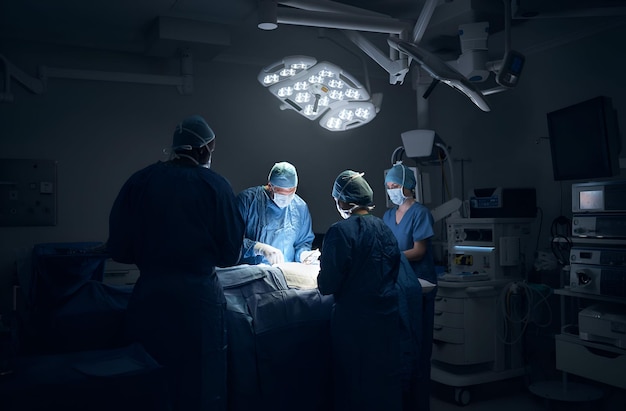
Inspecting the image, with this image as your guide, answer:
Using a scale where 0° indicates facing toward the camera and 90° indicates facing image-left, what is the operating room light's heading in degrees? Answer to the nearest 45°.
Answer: approximately 0°

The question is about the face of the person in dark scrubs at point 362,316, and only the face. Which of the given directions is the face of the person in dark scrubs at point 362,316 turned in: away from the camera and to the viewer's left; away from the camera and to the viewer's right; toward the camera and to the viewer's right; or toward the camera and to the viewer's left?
away from the camera and to the viewer's left

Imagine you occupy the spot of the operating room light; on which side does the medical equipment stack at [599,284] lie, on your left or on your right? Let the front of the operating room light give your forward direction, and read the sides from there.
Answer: on your left

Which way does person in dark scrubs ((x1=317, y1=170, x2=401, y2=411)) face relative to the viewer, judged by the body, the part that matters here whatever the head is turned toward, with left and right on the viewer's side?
facing away from the viewer and to the left of the viewer

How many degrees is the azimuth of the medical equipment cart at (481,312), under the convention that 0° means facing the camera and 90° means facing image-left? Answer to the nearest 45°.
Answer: approximately 45°

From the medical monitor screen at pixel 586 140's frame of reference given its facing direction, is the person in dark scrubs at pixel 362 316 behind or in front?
in front

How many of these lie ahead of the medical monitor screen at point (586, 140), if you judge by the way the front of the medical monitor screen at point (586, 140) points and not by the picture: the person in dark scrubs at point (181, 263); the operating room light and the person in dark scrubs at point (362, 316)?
3

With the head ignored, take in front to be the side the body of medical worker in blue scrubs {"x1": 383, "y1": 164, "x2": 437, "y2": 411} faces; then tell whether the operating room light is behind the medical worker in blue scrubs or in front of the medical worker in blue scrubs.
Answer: in front

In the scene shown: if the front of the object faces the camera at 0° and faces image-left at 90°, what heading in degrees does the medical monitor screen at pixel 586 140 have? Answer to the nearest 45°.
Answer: approximately 45°
